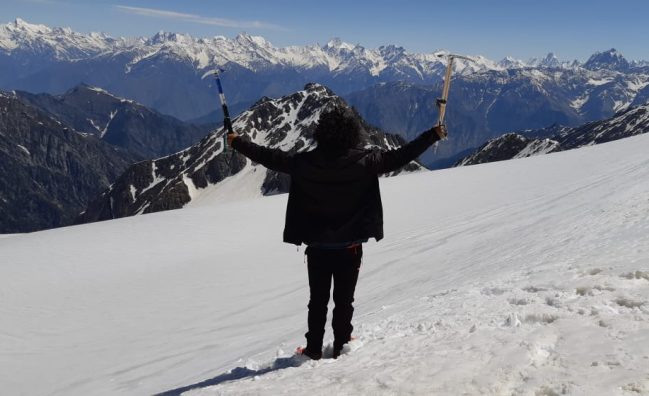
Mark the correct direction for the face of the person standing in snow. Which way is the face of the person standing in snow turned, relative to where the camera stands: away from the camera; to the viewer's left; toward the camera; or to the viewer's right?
away from the camera

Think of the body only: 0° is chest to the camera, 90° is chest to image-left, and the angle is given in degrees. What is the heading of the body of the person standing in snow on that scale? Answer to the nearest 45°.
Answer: approximately 180°
